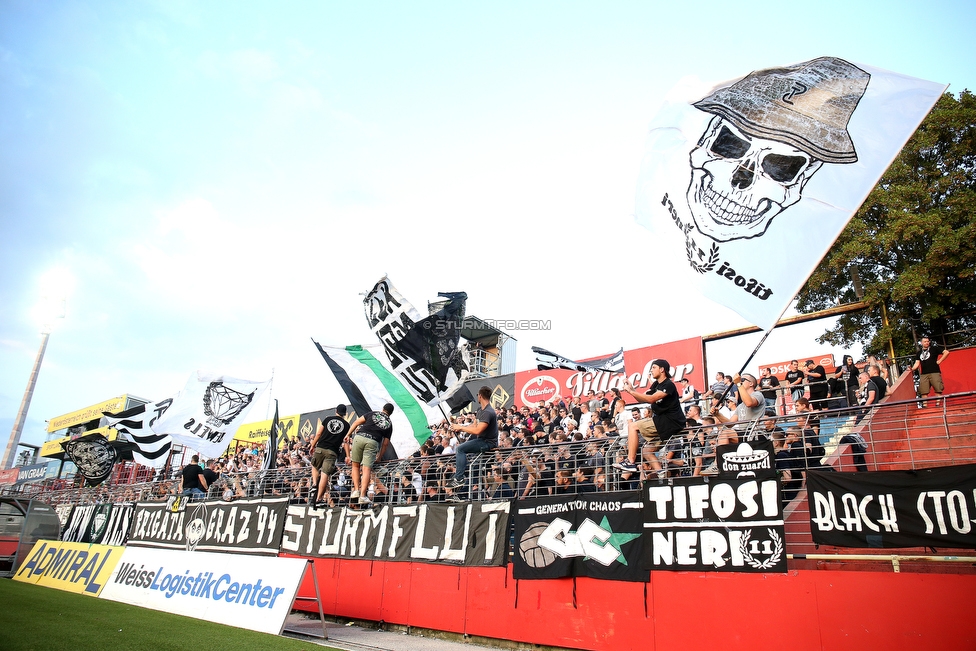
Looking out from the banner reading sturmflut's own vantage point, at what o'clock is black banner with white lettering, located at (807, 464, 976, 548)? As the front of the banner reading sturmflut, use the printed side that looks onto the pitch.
The black banner with white lettering is roughly at 9 o'clock from the banner reading sturmflut.

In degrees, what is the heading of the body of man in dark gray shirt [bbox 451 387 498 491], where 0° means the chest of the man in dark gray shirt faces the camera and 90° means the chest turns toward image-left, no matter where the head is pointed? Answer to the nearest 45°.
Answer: approximately 90°

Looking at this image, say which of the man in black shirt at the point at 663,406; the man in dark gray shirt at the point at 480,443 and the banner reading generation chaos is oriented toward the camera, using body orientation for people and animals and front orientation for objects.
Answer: the banner reading generation chaos
